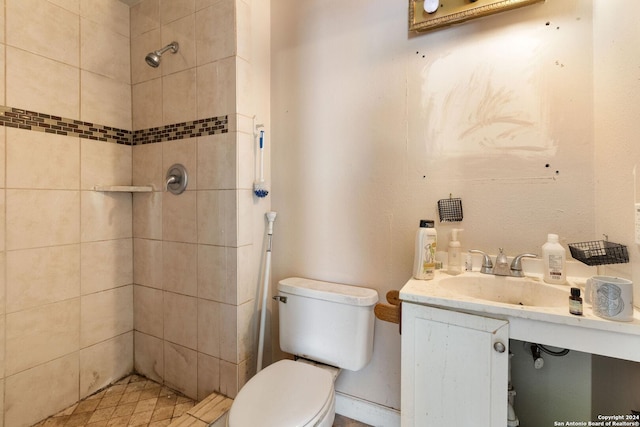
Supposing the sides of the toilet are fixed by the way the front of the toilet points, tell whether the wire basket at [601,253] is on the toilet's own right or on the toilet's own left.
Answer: on the toilet's own left

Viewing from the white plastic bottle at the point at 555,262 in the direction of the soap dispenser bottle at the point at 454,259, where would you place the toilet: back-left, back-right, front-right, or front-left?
front-left

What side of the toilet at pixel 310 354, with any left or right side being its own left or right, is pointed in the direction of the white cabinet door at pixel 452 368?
left

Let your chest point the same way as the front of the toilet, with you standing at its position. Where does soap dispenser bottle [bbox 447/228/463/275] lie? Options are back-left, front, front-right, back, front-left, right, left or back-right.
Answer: back-left

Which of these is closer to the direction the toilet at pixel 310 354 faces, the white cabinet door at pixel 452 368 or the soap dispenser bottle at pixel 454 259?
the white cabinet door

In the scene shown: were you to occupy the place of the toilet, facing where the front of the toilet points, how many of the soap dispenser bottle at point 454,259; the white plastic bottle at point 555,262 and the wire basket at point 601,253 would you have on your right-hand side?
0

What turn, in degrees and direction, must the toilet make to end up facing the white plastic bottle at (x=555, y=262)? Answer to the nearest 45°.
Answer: approximately 135° to its left
